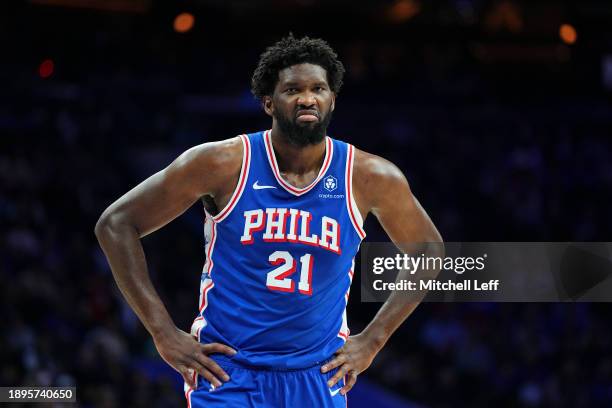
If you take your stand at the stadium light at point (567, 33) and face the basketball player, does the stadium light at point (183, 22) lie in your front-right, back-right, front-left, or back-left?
front-right

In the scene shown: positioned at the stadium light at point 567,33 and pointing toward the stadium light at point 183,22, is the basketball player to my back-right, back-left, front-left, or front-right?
front-left

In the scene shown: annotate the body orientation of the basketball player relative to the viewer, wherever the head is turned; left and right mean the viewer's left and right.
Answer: facing the viewer

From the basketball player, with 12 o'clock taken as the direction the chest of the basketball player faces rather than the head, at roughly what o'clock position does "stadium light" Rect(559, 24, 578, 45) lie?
The stadium light is roughly at 7 o'clock from the basketball player.

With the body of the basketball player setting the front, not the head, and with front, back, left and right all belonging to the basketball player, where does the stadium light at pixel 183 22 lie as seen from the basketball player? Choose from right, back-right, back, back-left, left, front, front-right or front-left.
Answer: back
